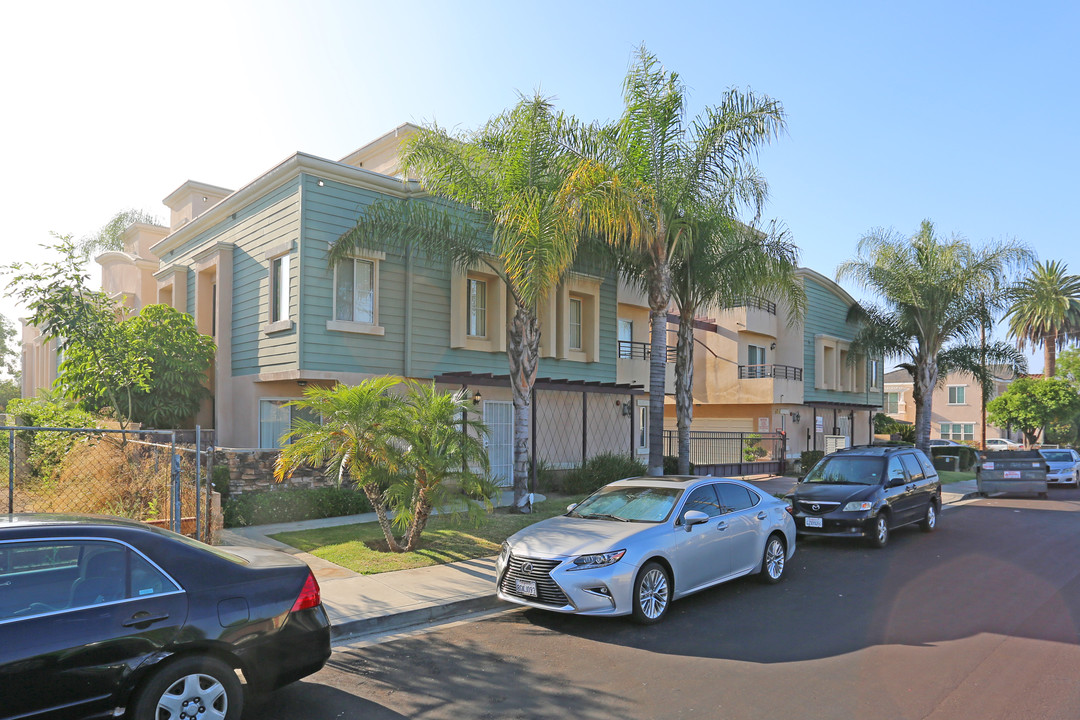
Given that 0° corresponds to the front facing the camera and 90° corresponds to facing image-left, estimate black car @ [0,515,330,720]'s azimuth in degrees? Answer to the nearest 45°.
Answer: approximately 90°

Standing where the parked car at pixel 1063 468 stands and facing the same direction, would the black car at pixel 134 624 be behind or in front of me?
in front

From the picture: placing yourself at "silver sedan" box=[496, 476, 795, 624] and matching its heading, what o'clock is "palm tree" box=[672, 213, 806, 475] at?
The palm tree is roughly at 5 o'clock from the silver sedan.

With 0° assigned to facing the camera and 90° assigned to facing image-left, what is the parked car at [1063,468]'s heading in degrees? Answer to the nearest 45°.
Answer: approximately 45°

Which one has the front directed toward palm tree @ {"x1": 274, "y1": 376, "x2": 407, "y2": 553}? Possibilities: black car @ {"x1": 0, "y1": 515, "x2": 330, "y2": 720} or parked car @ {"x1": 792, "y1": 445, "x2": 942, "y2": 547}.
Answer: the parked car

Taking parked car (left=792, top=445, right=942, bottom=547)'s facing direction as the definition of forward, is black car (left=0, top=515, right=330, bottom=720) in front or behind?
in front

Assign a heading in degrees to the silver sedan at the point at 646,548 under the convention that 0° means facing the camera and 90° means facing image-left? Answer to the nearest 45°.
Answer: approximately 45°
